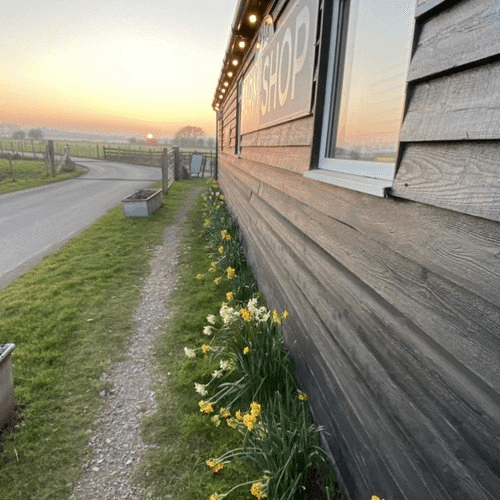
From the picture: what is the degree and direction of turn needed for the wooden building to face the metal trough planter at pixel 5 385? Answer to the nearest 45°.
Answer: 0° — it already faces it

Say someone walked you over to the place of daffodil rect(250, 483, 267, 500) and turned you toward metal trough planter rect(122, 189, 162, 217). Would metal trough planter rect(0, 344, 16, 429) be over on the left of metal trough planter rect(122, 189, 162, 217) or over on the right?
left

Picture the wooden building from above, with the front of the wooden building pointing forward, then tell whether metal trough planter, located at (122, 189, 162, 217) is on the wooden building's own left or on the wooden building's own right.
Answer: on the wooden building's own right

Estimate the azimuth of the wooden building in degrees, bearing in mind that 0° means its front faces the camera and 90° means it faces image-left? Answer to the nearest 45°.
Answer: approximately 90°
